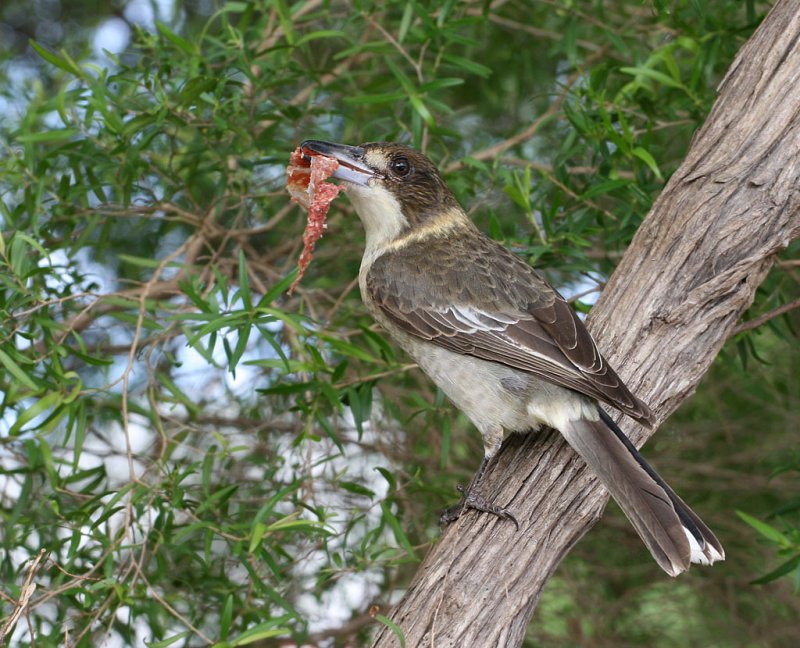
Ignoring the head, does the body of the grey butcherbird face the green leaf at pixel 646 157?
no

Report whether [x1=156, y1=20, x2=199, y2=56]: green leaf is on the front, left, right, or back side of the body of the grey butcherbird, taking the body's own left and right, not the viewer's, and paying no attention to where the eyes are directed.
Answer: front

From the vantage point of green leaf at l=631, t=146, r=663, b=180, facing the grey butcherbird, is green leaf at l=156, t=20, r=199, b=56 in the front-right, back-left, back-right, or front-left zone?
front-right

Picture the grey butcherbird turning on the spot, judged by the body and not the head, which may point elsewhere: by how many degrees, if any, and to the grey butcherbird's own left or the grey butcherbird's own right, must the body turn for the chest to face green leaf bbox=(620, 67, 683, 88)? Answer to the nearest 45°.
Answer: approximately 90° to the grey butcherbird's own right

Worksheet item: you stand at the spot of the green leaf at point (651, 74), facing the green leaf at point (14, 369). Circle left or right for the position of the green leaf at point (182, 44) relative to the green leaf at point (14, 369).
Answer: right

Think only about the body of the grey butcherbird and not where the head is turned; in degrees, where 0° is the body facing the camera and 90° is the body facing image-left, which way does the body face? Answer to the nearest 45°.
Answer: approximately 90°

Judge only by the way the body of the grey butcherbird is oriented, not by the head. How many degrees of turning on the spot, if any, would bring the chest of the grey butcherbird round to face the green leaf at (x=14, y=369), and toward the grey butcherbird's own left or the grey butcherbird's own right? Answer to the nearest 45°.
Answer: approximately 45° to the grey butcherbird's own left
